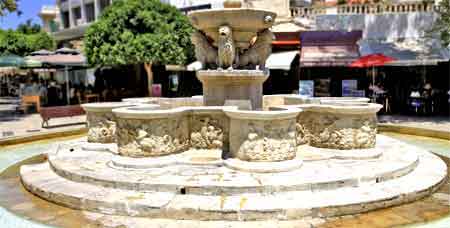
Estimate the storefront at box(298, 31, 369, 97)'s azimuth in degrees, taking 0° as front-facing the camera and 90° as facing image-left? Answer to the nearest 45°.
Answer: approximately 0°

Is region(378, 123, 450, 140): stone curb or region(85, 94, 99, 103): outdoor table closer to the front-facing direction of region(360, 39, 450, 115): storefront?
the stone curb

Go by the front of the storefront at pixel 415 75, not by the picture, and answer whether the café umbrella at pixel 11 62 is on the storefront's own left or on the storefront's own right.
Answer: on the storefront's own right

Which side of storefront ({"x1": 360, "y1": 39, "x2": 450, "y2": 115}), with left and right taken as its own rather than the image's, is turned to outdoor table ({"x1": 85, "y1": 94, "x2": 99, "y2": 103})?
right

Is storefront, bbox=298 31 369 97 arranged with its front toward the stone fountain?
yes

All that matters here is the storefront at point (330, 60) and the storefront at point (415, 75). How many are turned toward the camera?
2

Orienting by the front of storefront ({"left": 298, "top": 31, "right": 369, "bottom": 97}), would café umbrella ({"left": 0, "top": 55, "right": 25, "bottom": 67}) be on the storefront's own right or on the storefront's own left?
on the storefront's own right

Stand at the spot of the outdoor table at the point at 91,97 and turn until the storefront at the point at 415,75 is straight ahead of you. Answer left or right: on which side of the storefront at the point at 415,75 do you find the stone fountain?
right

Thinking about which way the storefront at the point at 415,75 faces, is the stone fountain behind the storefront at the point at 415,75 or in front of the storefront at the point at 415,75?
in front

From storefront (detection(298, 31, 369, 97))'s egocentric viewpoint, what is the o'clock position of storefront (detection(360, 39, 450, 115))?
storefront (detection(360, 39, 450, 115)) is roughly at 9 o'clock from storefront (detection(298, 31, 369, 97)).

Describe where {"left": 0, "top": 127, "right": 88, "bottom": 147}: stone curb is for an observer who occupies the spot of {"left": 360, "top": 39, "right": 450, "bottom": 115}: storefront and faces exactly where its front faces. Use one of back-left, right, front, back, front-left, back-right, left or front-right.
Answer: front-right

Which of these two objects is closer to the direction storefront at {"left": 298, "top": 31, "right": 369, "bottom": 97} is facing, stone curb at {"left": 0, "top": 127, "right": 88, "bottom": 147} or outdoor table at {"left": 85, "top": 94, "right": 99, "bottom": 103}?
the stone curb

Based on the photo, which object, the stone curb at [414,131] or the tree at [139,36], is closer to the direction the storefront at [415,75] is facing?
the stone curb
